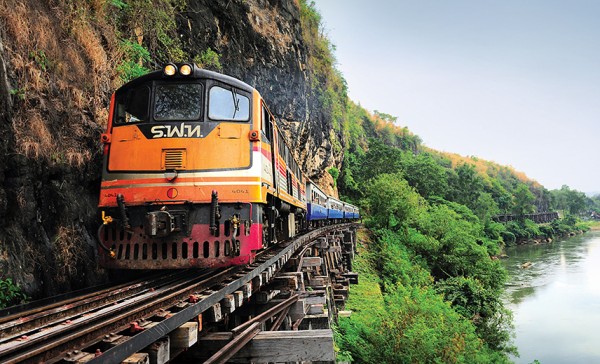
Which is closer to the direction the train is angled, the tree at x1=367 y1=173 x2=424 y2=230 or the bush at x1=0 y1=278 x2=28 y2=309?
the bush

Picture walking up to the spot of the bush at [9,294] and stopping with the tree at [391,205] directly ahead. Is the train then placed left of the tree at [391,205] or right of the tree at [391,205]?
right

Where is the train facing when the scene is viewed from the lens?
facing the viewer and to the left of the viewer

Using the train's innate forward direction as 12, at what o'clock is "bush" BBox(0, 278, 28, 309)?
The bush is roughly at 1 o'clock from the train.

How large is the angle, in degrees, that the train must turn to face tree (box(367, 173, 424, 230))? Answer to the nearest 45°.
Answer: approximately 180°
